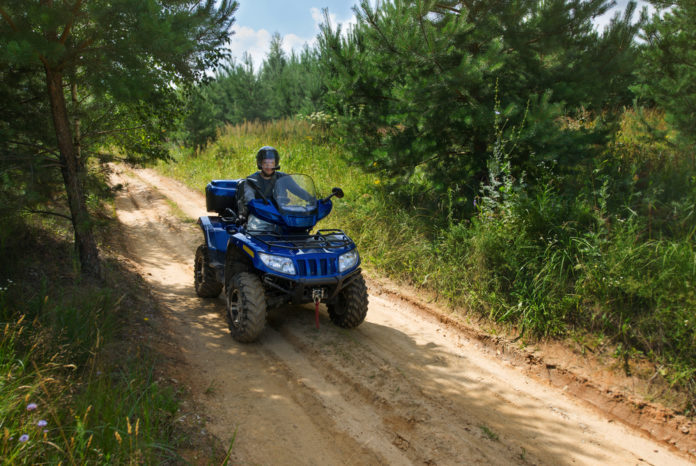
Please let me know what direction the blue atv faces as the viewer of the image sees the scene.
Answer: facing the viewer and to the right of the viewer

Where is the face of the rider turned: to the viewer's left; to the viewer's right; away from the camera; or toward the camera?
toward the camera

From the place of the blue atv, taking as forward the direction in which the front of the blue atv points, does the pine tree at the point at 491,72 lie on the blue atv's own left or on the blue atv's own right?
on the blue atv's own left

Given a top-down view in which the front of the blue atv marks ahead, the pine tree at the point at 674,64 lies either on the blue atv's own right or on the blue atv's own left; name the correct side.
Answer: on the blue atv's own left
